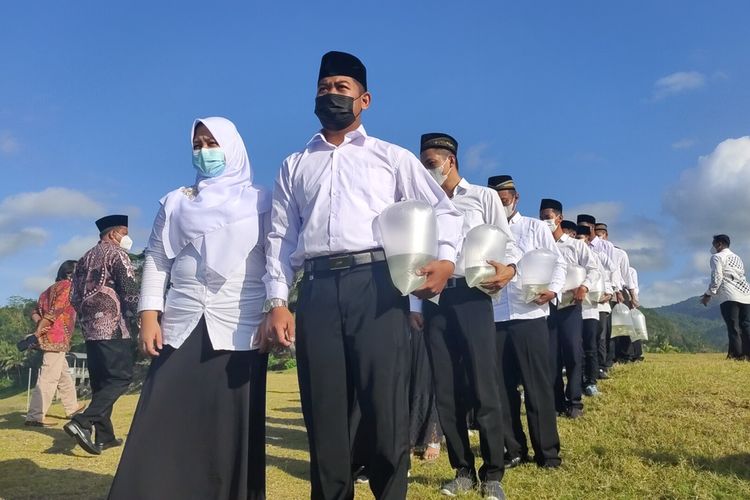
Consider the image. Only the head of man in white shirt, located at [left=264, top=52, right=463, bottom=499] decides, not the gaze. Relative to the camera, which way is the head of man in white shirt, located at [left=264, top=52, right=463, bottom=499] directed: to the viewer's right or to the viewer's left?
to the viewer's left

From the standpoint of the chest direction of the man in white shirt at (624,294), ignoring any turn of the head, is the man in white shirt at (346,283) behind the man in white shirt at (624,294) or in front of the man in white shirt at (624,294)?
in front

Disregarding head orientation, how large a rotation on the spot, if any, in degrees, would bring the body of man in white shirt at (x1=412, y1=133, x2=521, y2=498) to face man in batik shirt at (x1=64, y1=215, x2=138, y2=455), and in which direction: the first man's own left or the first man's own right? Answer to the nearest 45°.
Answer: approximately 90° to the first man's own right

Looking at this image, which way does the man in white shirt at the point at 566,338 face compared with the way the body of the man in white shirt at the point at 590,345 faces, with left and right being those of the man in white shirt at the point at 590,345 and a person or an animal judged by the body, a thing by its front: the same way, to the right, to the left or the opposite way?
the same way

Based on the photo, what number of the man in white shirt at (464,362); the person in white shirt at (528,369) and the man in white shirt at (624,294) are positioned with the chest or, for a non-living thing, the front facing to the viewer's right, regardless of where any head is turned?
0

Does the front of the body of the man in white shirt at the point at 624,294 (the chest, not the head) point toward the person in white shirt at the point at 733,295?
no

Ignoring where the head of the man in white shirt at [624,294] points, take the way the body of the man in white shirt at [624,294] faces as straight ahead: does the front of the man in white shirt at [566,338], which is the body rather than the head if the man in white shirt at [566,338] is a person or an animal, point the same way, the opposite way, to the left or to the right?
the same way

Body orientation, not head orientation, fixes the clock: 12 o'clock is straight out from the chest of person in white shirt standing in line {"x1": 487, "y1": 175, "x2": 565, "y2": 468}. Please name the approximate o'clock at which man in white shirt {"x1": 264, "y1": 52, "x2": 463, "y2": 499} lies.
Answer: The man in white shirt is roughly at 11 o'clock from the person in white shirt standing in line.

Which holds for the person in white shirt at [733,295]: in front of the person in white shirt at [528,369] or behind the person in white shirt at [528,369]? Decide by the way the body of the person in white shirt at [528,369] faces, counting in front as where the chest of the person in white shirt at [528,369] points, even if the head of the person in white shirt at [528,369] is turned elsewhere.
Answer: behind

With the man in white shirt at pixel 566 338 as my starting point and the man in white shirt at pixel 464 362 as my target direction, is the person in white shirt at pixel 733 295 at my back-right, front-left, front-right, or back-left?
back-left

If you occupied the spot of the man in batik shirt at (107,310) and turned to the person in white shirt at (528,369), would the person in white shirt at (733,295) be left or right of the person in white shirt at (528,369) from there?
left

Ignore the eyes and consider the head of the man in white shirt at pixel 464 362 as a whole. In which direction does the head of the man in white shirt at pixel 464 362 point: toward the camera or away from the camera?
toward the camera

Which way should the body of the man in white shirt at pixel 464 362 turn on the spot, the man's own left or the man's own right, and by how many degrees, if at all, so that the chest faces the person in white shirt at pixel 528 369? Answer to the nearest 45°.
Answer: approximately 180°

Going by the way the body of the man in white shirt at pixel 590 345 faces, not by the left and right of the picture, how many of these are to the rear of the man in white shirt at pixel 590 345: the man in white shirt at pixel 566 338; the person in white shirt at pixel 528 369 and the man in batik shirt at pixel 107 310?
0

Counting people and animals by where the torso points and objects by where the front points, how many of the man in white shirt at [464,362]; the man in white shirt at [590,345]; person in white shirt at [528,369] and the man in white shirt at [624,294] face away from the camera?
0

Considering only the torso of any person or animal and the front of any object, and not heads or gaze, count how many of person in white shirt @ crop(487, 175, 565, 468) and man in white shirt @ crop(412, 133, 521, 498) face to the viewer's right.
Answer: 0

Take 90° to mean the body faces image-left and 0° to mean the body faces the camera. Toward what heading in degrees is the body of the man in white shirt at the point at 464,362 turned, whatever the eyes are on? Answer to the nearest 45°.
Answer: approximately 45°

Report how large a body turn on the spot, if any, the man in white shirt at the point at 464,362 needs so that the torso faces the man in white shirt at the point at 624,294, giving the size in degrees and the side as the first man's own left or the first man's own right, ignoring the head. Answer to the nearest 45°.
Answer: approximately 135° to the first man's own right

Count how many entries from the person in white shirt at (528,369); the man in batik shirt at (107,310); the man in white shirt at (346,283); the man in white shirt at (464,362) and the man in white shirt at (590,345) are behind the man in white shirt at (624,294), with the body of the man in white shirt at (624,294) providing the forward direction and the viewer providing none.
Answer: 0
